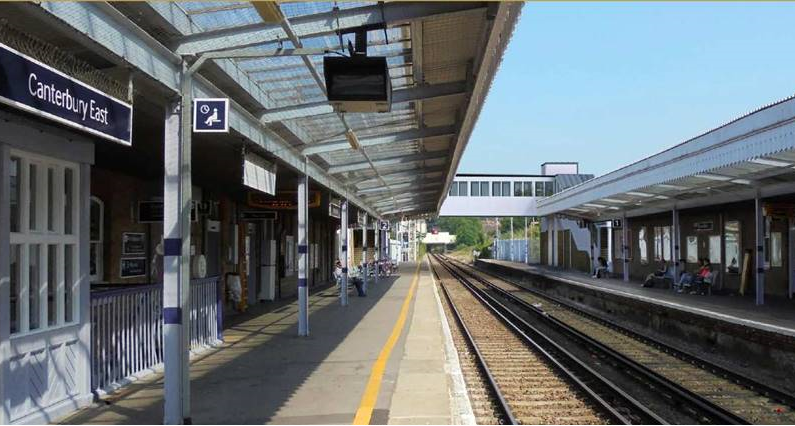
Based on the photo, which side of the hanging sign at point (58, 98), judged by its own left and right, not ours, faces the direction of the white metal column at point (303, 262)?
left

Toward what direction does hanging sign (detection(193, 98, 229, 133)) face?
toward the camera

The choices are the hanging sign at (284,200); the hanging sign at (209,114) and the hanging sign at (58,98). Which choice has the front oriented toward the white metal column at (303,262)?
the hanging sign at (284,200)

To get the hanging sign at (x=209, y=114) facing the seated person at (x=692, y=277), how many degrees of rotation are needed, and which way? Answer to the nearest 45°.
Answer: approximately 135° to its left

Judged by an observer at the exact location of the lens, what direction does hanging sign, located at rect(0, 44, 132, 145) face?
facing the viewer and to the right of the viewer

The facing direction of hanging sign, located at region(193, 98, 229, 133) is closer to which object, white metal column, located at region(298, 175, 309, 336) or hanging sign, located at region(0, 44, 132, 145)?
the hanging sign

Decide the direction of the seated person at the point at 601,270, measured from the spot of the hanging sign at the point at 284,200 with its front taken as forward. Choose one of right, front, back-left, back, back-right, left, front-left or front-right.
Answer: back-left

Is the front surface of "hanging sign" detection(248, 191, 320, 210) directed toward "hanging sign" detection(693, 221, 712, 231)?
no

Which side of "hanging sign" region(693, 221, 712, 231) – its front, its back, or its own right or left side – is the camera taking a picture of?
front

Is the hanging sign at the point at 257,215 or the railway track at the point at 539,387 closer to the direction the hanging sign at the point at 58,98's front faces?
the railway track

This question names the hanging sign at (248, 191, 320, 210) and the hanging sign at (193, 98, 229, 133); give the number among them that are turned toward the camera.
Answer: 2

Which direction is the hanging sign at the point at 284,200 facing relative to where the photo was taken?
toward the camera

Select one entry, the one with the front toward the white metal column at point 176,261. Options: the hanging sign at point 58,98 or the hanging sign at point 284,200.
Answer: the hanging sign at point 284,200

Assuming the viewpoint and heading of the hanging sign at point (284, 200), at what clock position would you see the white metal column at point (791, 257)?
The white metal column is roughly at 9 o'clock from the hanging sign.
